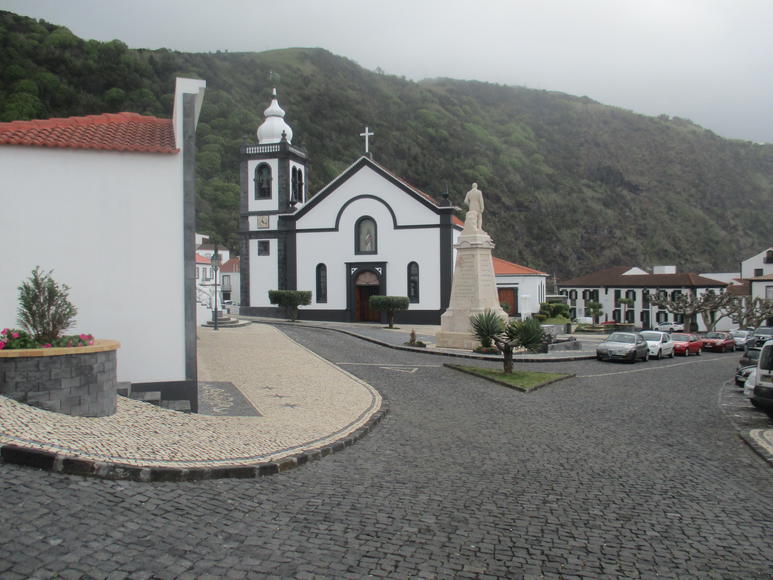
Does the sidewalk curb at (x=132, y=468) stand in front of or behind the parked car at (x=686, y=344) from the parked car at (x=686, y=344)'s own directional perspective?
in front

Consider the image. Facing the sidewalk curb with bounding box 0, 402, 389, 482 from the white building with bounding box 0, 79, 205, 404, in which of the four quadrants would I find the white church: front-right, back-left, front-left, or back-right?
back-left

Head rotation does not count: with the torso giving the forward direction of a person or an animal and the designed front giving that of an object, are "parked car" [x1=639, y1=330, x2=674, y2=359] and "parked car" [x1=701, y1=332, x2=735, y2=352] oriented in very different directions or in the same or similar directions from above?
same or similar directions

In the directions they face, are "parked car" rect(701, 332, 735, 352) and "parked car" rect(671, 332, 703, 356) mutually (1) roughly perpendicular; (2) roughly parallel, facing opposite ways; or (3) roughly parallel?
roughly parallel

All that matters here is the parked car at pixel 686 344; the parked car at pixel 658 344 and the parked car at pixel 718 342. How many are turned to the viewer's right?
0

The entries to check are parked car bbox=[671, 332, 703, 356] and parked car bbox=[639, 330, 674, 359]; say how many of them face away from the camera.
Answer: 0

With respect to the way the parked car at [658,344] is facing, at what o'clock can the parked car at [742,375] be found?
the parked car at [742,375] is roughly at 10 o'clock from the parked car at [658,344].

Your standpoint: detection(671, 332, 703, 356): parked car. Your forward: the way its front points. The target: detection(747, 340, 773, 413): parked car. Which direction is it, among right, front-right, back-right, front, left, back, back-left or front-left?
front-left

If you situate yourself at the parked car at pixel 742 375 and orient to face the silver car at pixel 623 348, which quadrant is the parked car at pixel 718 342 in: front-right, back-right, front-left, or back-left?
front-right

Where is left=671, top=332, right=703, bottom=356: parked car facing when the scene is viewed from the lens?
facing the viewer and to the left of the viewer

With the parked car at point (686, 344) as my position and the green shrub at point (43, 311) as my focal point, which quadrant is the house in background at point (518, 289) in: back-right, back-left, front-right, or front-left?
back-right

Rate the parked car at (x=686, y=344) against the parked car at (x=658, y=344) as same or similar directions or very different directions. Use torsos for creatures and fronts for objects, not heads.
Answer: same or similar directions

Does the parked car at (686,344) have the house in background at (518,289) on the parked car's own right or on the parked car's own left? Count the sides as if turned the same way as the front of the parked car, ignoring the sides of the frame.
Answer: on the parked car's own right

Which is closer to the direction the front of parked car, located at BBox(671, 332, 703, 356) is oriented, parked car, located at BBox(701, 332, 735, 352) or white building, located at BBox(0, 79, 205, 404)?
the white building

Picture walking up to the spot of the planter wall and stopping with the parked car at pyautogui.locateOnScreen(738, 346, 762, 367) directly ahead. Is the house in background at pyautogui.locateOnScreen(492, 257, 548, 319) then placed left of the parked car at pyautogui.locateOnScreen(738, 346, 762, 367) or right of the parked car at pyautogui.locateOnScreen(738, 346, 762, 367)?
left
